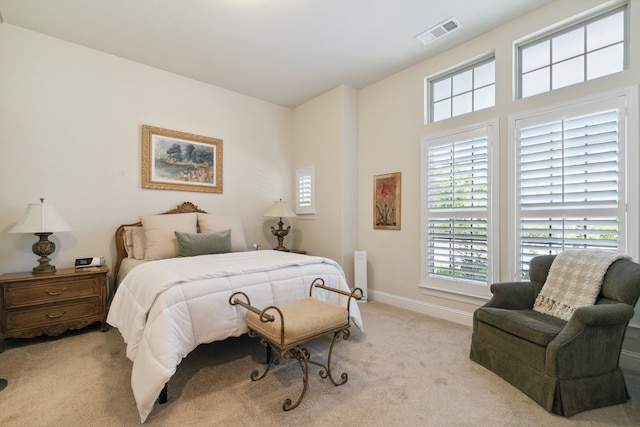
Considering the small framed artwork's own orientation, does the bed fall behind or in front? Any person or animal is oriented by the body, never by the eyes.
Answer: in front

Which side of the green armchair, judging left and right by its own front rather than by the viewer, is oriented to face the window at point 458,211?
right

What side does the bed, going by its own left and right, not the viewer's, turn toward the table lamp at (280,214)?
left

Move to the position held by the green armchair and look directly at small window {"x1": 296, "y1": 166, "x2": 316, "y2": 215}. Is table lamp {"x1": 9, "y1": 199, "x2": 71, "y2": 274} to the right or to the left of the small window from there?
left

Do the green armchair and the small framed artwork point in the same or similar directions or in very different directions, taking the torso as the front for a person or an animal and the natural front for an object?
same or similar directions

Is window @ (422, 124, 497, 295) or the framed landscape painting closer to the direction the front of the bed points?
the window

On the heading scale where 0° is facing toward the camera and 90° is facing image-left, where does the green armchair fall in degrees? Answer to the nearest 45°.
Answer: approximately 45°

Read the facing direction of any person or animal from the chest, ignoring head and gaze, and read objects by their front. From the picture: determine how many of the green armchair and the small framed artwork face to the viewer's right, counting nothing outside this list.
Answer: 0

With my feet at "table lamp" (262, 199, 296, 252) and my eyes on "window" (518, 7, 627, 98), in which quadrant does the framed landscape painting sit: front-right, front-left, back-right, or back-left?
back-right

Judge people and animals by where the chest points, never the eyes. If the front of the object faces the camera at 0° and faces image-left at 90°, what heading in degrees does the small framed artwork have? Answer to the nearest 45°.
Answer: approximately 45°

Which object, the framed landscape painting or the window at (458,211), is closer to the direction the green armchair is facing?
the framed landscape painting

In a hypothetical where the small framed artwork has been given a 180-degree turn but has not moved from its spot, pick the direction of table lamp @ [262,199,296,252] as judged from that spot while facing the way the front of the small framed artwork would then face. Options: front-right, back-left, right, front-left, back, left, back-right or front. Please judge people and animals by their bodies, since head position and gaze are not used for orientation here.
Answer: back-left
